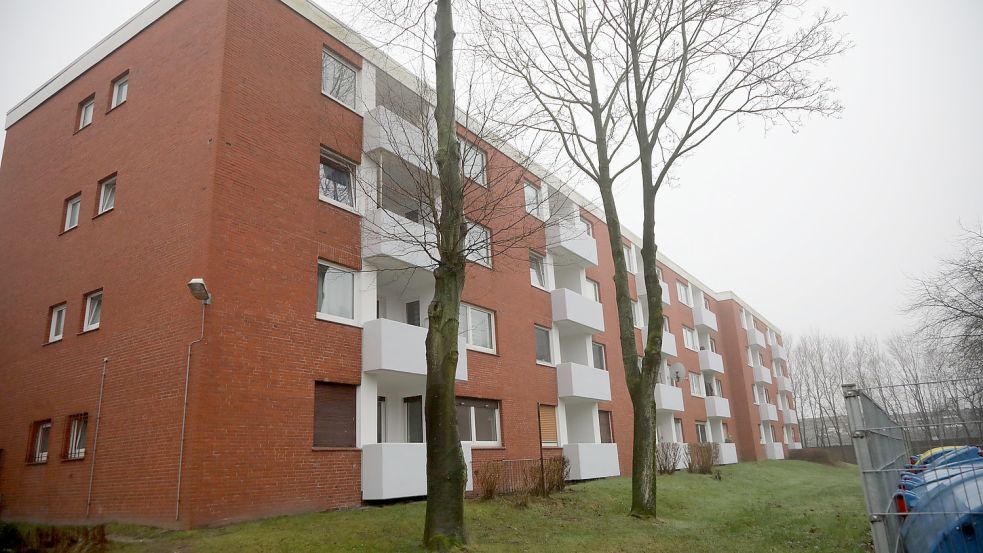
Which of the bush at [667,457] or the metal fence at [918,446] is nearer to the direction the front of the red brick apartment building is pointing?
the metal fence

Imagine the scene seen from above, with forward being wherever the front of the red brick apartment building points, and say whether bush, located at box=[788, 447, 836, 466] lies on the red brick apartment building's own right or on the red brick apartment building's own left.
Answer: on the red brick apartment building's own left

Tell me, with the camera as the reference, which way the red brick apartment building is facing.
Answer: facing the viewer and to the right of the viewer

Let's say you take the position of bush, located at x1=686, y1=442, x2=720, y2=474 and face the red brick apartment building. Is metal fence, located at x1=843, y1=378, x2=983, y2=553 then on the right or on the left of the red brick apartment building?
left

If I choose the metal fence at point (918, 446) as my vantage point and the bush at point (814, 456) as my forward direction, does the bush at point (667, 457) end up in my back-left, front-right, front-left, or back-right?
front-left

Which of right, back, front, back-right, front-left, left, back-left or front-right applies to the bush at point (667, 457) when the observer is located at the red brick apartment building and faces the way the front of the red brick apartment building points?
left

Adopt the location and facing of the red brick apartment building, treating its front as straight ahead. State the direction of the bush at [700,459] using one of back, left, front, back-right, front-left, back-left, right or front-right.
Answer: left

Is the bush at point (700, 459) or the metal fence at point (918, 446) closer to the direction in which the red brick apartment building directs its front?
the metal fence

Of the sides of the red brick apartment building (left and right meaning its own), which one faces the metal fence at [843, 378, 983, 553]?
front

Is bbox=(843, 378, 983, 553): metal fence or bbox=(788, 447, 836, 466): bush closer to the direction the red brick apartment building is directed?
the metal fence
